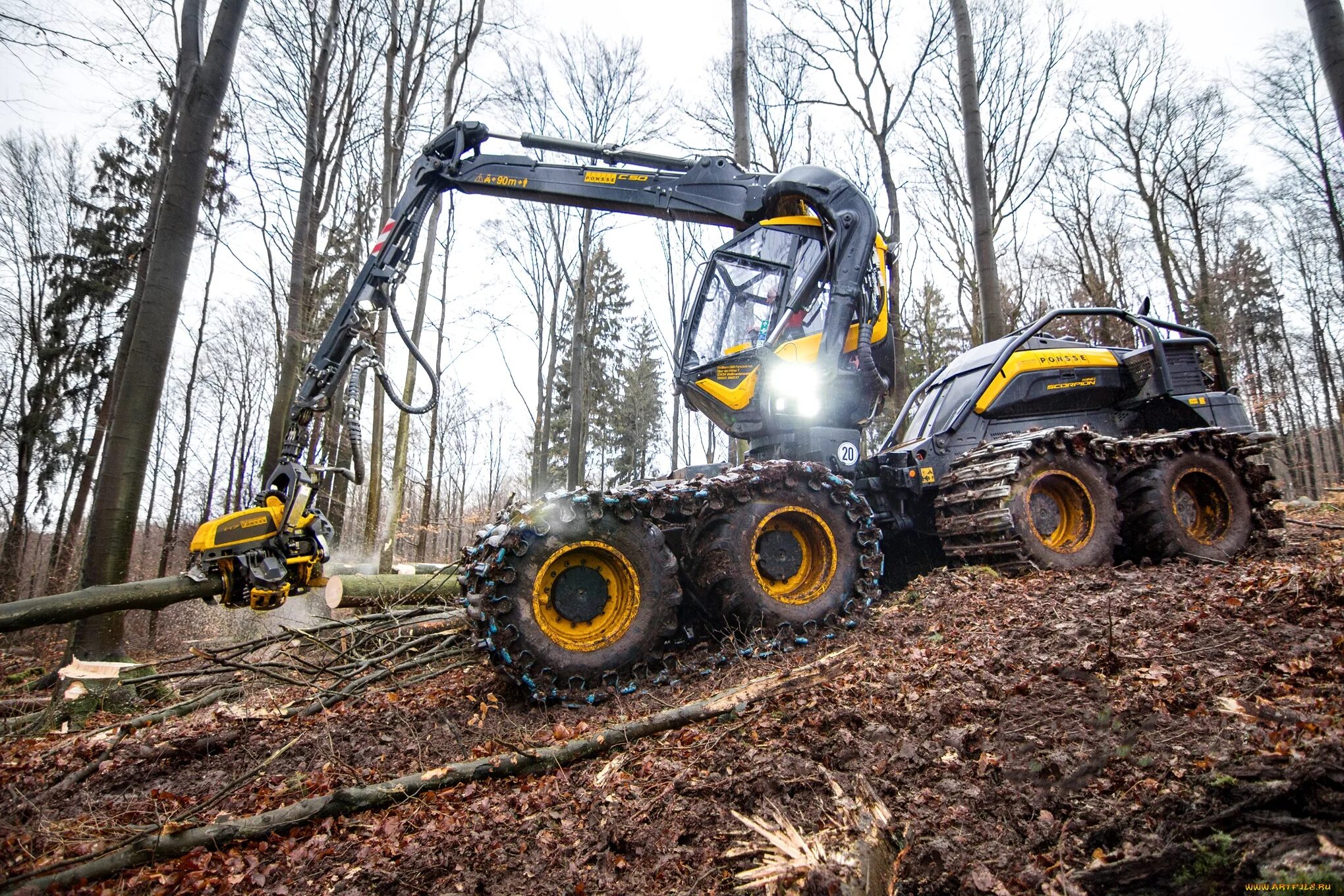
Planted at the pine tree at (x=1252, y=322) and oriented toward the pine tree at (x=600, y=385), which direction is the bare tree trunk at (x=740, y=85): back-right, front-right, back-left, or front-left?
front-left

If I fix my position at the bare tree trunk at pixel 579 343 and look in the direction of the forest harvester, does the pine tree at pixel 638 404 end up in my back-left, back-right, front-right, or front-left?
back-left

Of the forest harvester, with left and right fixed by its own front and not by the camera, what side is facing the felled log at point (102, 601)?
front

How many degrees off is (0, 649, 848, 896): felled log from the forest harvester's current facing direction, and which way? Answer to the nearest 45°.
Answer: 0° — it already faces it

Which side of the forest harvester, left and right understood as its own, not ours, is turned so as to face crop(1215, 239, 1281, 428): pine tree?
back

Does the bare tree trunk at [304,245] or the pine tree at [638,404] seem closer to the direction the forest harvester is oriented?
the bare tree trunk

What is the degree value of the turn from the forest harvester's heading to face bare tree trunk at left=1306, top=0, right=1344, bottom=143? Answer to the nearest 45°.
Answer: approximately 135° to its left

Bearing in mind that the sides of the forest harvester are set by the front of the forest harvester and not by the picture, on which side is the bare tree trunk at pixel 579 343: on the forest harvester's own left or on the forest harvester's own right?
on the forest harvester's own right

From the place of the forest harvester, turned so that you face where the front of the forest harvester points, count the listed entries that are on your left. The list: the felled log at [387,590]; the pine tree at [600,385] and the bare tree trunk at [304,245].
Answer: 0

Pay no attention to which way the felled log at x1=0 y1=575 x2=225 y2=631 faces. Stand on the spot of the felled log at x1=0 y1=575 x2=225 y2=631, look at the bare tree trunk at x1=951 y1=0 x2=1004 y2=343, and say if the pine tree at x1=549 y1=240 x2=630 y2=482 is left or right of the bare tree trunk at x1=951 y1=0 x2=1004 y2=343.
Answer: left

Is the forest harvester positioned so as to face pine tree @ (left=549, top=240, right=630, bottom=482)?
no

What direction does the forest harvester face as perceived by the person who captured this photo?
facing the viewer and to the left of the viewer

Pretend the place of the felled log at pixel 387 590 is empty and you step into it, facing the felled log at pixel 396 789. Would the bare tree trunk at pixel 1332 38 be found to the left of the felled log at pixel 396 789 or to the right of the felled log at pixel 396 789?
left

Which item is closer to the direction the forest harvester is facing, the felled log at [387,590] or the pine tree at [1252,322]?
the felled log
